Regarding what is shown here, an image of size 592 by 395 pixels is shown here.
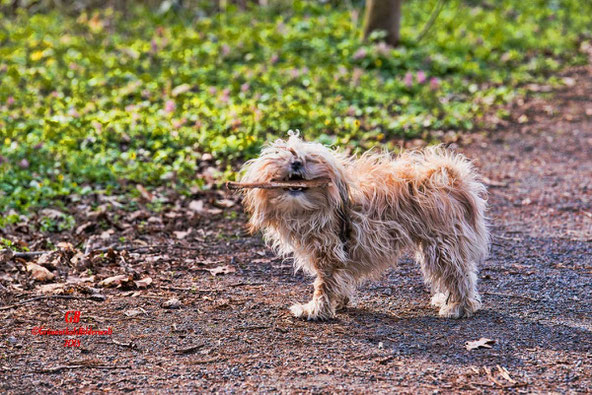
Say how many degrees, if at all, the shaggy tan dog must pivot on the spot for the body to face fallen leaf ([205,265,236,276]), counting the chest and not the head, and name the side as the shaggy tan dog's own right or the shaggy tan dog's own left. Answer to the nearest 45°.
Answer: approximately 45° to the shaggy tan dog's own right

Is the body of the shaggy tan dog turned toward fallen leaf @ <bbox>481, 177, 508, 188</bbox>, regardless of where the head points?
no

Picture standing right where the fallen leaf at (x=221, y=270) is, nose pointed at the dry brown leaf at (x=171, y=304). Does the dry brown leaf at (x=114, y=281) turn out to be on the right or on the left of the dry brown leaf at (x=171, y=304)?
right

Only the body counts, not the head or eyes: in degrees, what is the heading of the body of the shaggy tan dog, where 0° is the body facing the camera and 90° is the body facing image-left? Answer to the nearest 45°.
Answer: approximately 90°

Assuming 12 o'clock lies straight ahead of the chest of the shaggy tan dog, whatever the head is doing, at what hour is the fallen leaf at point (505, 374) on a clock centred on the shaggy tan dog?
The fallen leaf is roughly at 8 o'clock from the shaggy tan dog.

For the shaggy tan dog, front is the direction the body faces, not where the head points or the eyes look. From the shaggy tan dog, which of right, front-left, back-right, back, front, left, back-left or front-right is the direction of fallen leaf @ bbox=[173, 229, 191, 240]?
front-right

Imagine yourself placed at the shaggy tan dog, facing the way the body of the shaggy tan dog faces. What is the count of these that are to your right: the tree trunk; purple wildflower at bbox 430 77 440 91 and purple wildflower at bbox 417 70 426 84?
3

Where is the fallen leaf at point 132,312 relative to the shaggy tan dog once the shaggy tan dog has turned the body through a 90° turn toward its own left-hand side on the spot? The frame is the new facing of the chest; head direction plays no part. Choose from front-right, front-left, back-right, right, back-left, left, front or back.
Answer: right

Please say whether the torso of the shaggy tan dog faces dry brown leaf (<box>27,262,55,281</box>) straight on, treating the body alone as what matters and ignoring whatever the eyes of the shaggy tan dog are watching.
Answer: yes

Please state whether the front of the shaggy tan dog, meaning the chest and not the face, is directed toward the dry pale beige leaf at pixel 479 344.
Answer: no

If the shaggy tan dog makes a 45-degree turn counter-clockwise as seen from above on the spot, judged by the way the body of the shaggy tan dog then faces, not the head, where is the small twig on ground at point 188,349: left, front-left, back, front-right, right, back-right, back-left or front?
front

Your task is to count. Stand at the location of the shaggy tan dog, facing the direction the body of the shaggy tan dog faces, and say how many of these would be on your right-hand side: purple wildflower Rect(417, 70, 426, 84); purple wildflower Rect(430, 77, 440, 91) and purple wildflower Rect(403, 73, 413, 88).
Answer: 3

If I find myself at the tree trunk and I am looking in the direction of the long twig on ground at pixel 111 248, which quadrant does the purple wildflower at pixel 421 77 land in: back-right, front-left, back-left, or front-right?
front-left

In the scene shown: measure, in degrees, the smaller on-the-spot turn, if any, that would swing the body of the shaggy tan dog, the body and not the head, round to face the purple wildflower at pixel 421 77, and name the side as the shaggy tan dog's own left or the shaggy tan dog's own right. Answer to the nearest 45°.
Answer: approximately 90° to the shaggy tan dog's own right

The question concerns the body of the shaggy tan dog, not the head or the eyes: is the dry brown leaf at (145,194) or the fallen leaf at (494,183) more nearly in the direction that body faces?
the dry brown leaf

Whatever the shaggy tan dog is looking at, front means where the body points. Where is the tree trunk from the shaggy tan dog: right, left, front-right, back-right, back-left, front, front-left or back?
right

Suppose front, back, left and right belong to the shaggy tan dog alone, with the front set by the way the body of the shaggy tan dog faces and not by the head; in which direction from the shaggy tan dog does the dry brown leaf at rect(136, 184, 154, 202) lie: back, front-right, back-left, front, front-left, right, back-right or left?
front-right

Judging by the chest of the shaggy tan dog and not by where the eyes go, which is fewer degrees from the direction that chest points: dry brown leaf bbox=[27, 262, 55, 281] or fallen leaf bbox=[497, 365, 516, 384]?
the dry brown leaf

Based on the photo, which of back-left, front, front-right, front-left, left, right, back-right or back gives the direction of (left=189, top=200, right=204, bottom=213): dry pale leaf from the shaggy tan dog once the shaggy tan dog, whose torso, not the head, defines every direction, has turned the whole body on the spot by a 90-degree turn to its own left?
back-right

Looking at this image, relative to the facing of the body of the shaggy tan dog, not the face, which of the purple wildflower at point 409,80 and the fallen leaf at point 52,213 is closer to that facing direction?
the fallen leaf

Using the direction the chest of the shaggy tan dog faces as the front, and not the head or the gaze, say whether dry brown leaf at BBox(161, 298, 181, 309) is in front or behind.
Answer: in front

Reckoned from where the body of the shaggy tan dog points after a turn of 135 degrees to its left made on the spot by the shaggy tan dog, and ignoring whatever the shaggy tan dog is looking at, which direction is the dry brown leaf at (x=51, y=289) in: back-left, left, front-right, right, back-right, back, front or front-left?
back-right
